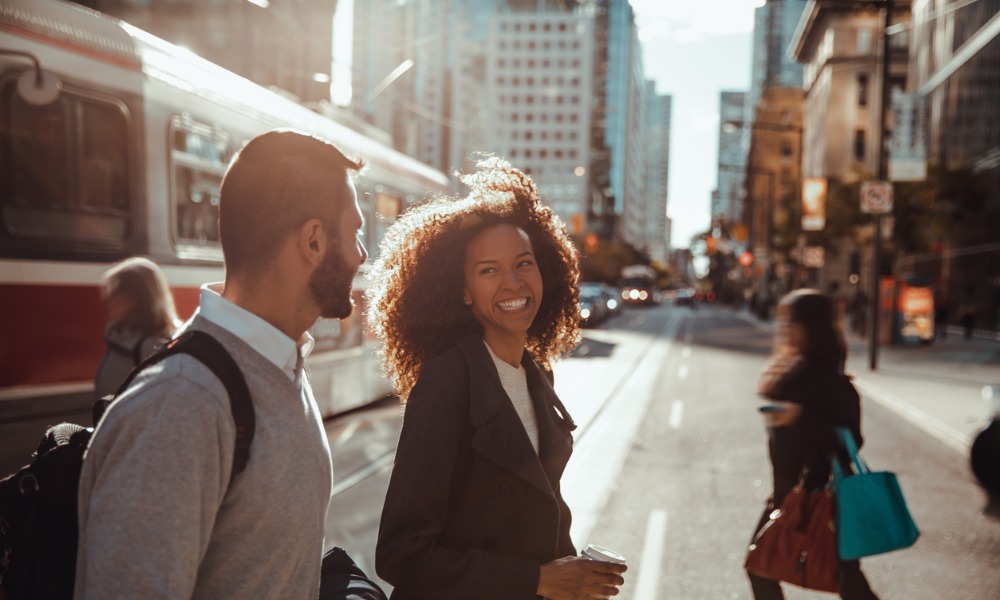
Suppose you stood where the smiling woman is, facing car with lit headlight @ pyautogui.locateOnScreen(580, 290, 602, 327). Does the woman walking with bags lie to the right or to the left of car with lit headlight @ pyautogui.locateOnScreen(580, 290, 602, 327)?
right

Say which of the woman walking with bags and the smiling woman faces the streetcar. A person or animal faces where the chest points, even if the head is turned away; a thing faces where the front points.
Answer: the woman walking with bags

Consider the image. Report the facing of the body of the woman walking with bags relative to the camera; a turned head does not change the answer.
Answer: to the viewer's left

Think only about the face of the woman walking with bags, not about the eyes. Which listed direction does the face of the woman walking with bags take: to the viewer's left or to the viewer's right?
to the viewer's left

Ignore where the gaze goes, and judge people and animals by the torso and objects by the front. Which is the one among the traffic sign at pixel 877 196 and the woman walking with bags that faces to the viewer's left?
the woman walking with bags

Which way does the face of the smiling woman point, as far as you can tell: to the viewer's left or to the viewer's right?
to the viewer's left

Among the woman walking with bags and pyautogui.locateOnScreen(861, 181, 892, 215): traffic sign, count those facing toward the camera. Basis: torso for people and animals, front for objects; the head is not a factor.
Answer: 1

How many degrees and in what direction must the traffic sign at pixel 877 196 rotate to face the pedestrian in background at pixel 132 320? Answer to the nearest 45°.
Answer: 0° — it already faces them

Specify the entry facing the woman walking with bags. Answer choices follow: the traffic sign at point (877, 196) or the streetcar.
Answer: the traffic sign

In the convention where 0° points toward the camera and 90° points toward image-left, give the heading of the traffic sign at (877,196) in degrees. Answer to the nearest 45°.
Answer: approximately 0°

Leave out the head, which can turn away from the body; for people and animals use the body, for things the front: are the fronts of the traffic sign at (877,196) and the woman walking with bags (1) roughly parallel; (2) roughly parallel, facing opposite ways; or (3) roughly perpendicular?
roughly perpendicular
